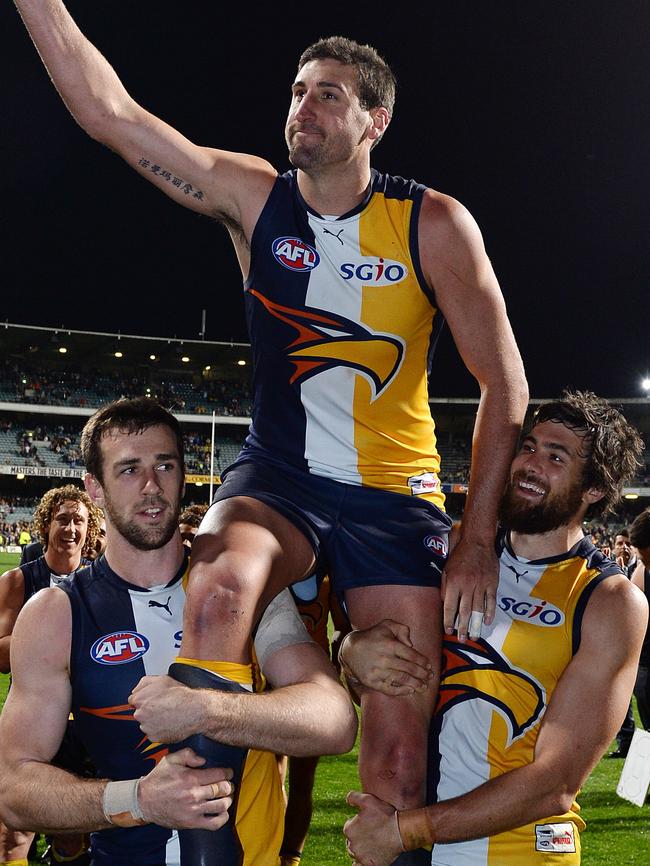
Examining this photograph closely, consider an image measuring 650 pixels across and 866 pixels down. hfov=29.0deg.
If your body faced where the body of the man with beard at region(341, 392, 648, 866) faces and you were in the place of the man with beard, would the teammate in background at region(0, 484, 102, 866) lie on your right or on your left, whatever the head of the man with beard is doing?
on your right

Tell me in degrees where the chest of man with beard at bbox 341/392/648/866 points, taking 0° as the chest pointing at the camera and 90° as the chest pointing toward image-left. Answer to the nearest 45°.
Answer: approximately 45°

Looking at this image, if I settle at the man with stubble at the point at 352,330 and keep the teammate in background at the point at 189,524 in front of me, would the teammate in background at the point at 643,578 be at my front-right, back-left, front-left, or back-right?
front-right

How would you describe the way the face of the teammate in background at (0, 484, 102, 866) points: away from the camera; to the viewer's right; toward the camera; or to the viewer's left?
toward the camera

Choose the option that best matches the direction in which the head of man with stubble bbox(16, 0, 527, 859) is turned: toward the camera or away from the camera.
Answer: toward the camera

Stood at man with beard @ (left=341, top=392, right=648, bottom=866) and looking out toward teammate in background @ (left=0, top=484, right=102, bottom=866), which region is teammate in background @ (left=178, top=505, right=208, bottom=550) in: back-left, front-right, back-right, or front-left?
front-right

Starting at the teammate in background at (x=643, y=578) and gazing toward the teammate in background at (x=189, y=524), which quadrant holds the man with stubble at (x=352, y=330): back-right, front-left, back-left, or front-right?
front-left

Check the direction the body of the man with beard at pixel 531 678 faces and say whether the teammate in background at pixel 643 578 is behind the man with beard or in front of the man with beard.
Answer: behind

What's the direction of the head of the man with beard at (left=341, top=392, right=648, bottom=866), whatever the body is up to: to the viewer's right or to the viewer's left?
to the viewer's left
